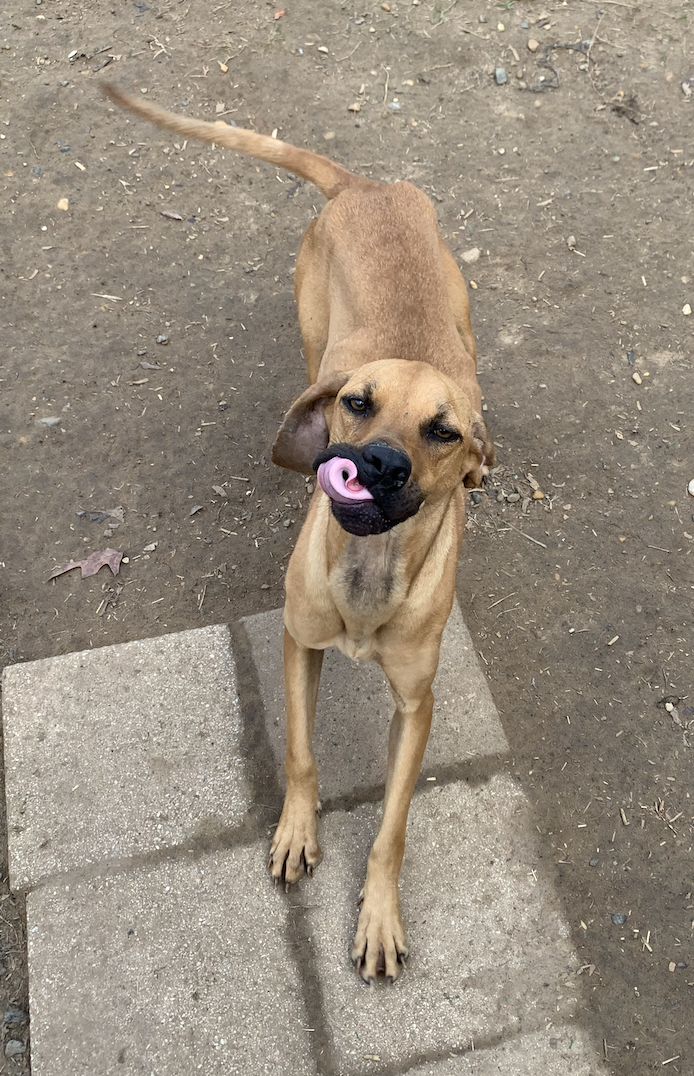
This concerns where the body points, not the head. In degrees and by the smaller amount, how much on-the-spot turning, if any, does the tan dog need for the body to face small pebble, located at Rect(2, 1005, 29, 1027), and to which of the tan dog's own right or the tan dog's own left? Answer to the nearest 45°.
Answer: approximately 45° to the tan dog's own right

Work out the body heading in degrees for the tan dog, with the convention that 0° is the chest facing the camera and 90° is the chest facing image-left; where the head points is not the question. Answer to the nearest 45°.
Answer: approximately 0°

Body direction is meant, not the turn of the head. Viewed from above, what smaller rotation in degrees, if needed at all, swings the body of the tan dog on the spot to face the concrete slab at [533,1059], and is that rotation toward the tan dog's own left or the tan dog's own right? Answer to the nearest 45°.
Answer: approximately 45° to the tan dog's own left
